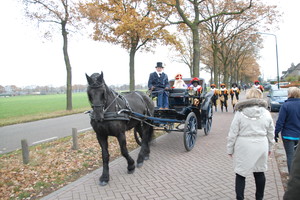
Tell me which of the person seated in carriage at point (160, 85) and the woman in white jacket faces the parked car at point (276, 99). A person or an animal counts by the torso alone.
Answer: the woman in white jacket

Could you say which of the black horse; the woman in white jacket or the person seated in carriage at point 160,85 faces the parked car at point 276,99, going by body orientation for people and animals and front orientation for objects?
the woman in white jacket

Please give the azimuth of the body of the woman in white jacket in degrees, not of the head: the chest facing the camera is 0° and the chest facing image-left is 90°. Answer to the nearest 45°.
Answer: approximately 180°

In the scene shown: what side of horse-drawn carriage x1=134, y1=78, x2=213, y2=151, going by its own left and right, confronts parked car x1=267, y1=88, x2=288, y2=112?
back

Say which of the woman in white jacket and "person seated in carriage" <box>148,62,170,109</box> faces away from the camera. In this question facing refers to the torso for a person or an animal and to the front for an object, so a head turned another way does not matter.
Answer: the woman in white jacket

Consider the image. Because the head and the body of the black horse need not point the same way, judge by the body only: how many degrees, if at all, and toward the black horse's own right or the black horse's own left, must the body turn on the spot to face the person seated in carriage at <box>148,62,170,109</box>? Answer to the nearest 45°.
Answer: approximately 180°

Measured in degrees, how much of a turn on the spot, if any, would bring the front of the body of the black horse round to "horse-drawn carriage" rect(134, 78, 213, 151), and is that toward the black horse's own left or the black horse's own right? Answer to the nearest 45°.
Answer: approximately 180°

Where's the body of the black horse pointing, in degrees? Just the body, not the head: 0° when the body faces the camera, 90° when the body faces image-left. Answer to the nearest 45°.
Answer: approximately 45°
